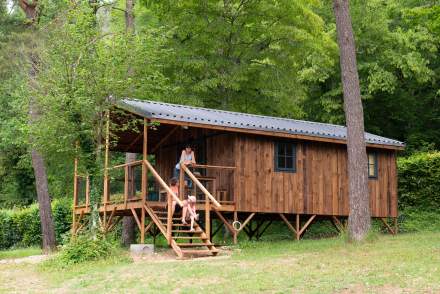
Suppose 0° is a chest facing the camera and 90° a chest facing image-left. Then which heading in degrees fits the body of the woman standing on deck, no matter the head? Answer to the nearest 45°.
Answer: approximately 0°

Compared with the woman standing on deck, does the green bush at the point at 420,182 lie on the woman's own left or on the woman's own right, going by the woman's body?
on the woman's own left

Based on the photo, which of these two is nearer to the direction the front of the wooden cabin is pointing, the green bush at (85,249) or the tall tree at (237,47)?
the green bush

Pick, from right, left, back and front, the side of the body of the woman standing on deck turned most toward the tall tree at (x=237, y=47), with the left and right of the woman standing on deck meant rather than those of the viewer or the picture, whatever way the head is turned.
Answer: back

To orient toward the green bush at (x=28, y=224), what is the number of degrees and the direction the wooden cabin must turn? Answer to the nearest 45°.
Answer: approximately 90° to its right

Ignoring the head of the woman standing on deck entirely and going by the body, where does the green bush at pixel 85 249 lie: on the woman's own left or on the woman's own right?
on the woman's own right

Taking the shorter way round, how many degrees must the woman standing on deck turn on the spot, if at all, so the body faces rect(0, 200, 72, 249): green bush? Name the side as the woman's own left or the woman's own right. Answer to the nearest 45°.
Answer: approximately 135° to the woman's own right

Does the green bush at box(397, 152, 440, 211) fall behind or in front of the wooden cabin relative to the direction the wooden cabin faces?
behind

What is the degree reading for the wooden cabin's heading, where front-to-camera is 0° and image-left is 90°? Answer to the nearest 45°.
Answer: approximately 45°

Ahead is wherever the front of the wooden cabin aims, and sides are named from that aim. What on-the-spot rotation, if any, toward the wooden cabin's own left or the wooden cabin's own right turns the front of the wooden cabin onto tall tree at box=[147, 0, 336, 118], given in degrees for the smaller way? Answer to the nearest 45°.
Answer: approximately 135° to the wooden cabin's own right
